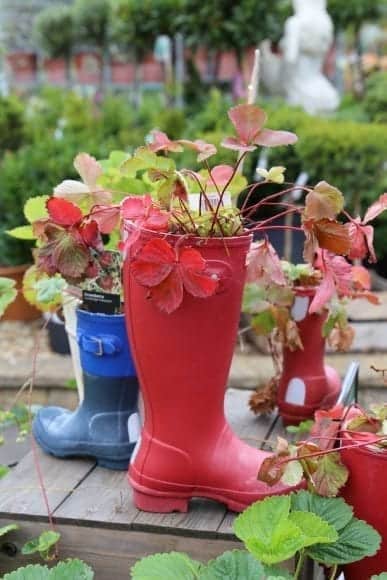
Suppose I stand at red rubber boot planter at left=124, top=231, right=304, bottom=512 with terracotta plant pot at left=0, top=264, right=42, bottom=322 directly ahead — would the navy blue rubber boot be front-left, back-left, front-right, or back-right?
front-left

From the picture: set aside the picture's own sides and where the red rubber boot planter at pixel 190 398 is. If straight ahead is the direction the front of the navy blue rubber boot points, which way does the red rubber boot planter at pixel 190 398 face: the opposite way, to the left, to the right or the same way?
the opposite way

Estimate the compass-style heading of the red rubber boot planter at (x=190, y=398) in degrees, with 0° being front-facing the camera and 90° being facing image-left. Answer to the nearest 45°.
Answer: approximately 270°

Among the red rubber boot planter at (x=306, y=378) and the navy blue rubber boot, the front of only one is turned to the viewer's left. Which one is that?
the navy blue rubber boot

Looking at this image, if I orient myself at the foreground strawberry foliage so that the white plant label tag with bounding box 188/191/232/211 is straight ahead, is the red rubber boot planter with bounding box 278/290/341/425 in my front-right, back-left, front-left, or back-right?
front-right

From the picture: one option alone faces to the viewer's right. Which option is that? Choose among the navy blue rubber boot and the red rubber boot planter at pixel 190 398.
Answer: the red rubber boot planter

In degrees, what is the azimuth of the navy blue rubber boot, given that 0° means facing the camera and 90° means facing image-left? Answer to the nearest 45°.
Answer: approximately 90°

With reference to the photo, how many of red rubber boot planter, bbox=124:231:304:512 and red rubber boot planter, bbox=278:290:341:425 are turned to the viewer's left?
0

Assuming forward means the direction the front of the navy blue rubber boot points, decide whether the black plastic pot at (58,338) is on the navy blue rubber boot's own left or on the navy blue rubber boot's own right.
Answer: on the navy blue rubber boot's own right

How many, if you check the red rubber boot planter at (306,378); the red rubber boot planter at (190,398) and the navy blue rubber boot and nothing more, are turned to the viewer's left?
1

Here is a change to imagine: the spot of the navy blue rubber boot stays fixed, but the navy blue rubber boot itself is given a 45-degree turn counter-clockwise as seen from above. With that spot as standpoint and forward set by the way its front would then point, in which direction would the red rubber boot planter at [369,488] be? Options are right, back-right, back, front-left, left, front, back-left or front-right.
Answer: left

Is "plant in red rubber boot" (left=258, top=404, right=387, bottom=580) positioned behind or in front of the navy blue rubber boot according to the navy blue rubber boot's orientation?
behind

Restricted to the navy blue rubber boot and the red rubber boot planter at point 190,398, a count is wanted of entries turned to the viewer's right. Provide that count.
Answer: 1

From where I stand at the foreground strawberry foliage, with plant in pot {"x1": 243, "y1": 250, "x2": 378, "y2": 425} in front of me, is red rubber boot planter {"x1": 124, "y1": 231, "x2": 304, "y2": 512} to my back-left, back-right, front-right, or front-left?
front-left
